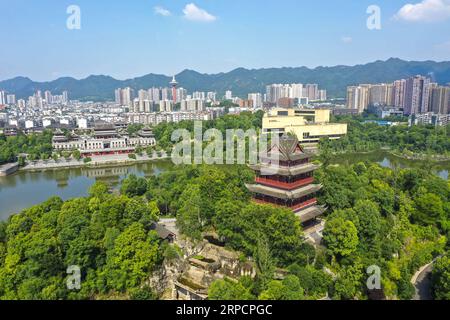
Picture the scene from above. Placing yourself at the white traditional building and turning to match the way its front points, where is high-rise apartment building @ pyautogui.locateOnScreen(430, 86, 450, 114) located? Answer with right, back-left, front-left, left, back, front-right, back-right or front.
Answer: left

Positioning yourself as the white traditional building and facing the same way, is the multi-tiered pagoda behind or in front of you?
in front

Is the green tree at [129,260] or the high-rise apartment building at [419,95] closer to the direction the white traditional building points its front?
the green tree

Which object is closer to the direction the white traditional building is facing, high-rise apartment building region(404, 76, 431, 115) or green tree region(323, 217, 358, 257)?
the green tree

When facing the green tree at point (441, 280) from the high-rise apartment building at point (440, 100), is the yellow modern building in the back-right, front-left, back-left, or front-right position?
front-right

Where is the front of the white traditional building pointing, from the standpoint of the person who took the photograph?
facing the viewer

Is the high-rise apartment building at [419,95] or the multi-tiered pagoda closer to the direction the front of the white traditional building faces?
the multi-tiered pagoda

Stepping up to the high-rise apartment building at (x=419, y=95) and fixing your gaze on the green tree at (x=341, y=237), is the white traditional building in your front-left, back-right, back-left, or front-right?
front-right

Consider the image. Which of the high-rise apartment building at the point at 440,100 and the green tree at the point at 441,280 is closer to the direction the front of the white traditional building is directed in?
the green tree

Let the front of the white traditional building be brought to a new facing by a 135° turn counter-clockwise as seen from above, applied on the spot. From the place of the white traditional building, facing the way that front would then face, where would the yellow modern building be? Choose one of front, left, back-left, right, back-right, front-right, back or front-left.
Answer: front-right

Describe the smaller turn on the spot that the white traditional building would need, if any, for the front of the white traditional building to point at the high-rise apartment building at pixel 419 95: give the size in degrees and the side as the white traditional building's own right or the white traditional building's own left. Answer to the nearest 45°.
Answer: approximately 90° to the white traditional building's own left

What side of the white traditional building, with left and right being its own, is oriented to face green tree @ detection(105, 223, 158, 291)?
front
